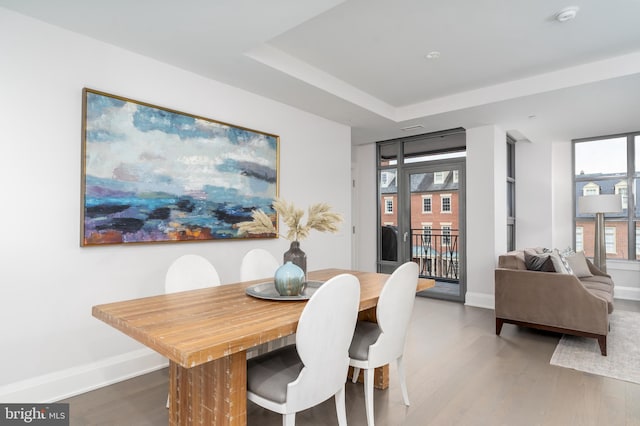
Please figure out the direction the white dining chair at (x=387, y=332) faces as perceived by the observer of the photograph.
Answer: facing away from the viewer and to the left of the viewer

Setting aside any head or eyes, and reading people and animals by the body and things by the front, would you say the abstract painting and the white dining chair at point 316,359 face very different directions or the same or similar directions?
very different directions

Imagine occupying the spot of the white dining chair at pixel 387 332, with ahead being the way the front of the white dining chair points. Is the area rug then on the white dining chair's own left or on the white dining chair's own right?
on the white dining chair's own right

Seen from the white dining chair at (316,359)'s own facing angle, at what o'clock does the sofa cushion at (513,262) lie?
The sofa cushion is roughly at 3 o'clock from the white dining chair.

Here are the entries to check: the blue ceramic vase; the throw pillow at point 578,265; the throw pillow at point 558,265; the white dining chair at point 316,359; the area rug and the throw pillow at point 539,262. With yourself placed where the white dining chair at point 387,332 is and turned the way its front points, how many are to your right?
4

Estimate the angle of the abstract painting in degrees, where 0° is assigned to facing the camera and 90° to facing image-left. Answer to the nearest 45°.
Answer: approximately 315°

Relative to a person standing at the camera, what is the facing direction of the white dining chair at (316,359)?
facing away from the viewer and to the left of the viewer

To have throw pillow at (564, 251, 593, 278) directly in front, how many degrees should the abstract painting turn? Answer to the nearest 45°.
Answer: approximately 45° to its left

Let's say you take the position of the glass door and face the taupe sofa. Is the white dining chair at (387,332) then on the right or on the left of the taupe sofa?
right
